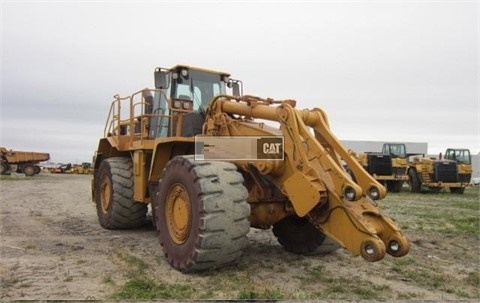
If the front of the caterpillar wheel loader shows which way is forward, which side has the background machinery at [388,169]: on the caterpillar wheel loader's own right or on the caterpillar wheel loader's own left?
on the caterpillar wheel loader's own left

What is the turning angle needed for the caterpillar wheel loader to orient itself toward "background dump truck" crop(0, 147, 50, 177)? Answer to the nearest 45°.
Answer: approximately 180°

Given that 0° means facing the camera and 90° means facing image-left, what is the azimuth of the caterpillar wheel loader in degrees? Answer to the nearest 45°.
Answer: approximately 315°

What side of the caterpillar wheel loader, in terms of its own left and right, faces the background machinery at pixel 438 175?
left
